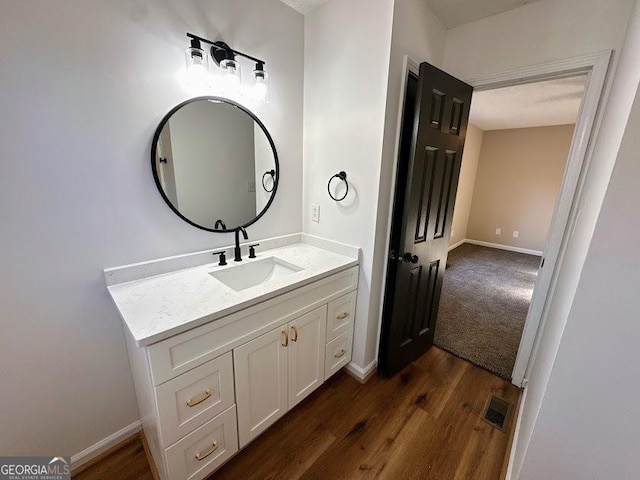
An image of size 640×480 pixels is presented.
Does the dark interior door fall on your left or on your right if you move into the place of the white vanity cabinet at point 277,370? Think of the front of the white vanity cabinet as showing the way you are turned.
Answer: on your left

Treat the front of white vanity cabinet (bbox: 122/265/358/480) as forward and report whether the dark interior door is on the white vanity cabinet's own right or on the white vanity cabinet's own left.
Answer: on the white vanity cabinet's own left

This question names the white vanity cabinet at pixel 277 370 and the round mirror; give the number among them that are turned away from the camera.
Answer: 0

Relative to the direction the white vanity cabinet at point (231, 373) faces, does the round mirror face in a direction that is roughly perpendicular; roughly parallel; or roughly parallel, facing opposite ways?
roughly parallel

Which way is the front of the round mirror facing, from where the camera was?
facing the viewer and to the right of the viewer
